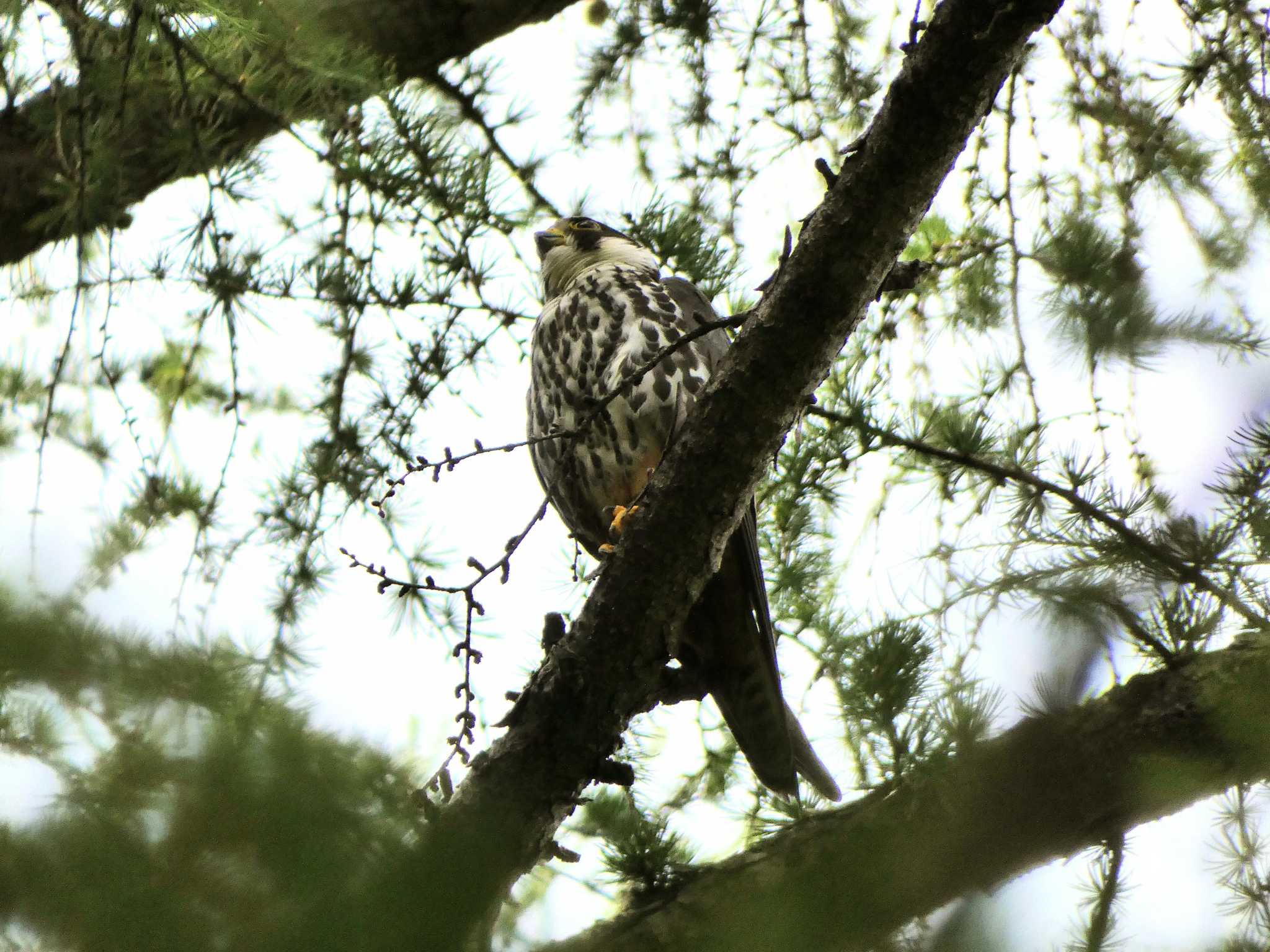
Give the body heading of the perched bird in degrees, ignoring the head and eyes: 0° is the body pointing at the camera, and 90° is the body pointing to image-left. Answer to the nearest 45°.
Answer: approximately 45°
